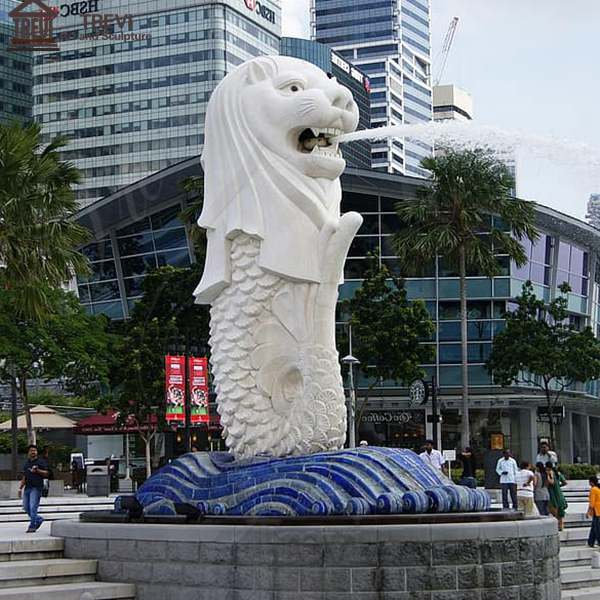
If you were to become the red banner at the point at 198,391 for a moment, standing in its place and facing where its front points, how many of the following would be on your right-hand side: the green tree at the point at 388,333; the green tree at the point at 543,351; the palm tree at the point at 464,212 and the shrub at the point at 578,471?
0

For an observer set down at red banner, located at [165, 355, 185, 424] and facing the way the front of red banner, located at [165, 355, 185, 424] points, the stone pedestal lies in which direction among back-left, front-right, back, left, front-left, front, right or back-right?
front

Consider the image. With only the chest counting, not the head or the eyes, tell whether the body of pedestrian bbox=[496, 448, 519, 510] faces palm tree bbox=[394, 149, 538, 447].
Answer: no

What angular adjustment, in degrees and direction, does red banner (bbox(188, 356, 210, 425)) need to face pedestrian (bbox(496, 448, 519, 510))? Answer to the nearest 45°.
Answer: approximately 45° to its left

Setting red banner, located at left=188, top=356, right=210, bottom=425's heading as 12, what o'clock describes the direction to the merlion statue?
The merlion statue is roughly at 12 o'clock from the red banner.

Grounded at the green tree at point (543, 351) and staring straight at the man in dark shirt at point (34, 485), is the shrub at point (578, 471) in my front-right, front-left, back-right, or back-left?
front-left

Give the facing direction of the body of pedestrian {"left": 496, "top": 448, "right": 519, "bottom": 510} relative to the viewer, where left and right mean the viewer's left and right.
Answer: facing the viewer

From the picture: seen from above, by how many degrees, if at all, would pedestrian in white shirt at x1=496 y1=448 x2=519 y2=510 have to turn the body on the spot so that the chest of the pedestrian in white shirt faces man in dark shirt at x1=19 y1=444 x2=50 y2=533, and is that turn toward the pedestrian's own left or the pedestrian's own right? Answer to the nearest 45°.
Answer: approximately 45° to the pedestrian's own right

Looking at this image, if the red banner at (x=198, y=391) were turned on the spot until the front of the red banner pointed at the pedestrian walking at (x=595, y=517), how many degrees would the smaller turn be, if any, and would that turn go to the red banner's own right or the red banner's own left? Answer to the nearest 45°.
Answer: approximately 45° to the red banner's own left

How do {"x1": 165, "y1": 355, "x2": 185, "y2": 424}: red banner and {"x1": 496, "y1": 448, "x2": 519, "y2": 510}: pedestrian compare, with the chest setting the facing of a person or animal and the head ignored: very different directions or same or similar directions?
same or similar directions

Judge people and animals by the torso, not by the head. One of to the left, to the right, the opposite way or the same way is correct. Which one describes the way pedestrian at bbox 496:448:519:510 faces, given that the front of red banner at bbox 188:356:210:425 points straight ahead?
the same way

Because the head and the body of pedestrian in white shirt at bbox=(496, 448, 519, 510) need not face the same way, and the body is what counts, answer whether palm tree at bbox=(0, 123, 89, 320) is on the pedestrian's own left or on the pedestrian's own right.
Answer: on the pedestrian's own right

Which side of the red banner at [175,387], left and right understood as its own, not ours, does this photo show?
front

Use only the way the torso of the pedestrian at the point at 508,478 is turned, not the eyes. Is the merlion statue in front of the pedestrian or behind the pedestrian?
in front
